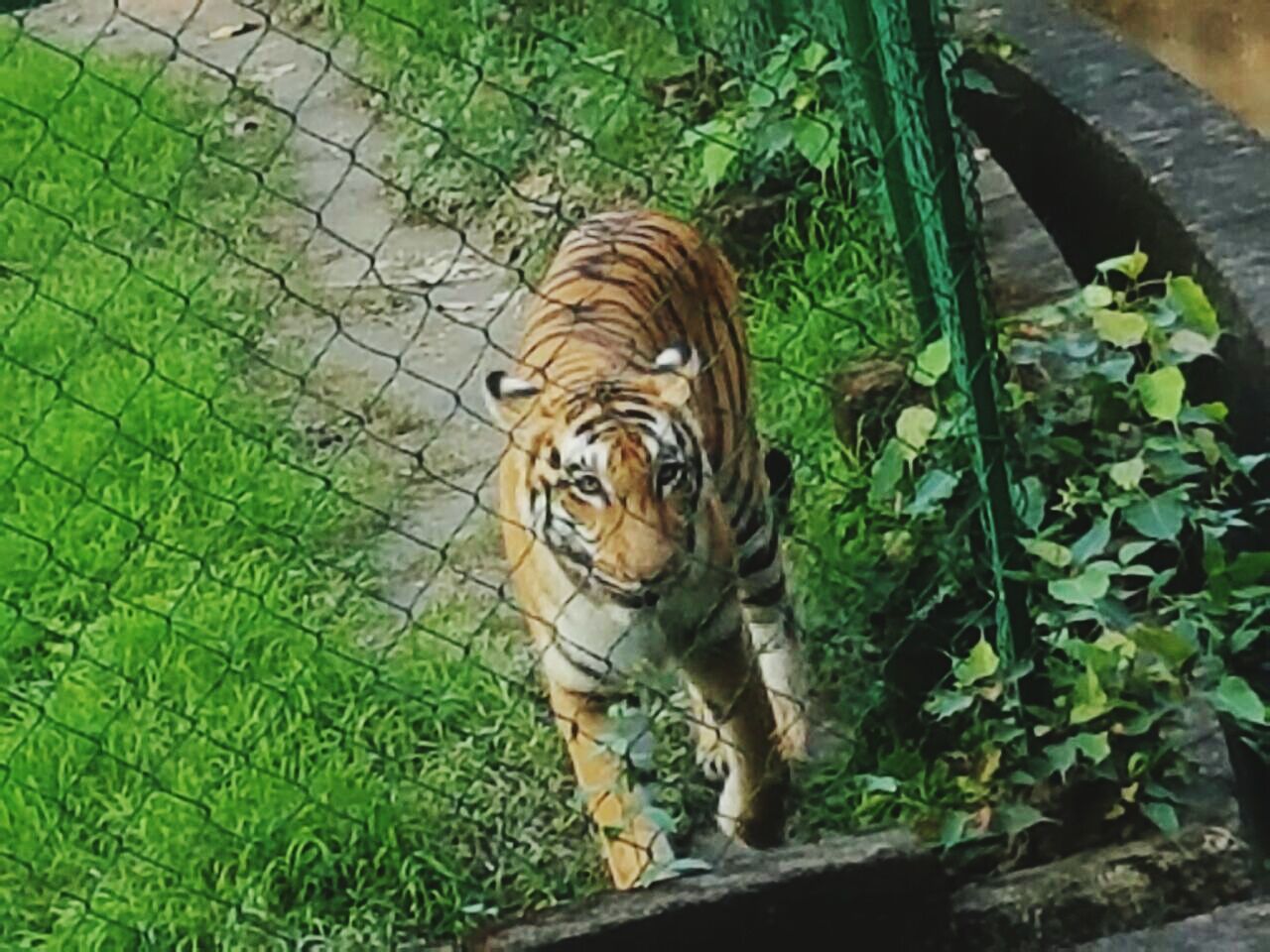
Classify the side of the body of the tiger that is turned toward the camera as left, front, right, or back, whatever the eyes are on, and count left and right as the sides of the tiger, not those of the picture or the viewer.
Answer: front

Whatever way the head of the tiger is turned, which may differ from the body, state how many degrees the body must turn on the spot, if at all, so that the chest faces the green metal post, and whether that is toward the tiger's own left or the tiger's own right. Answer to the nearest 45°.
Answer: approximately 45° to the tiger's own left
